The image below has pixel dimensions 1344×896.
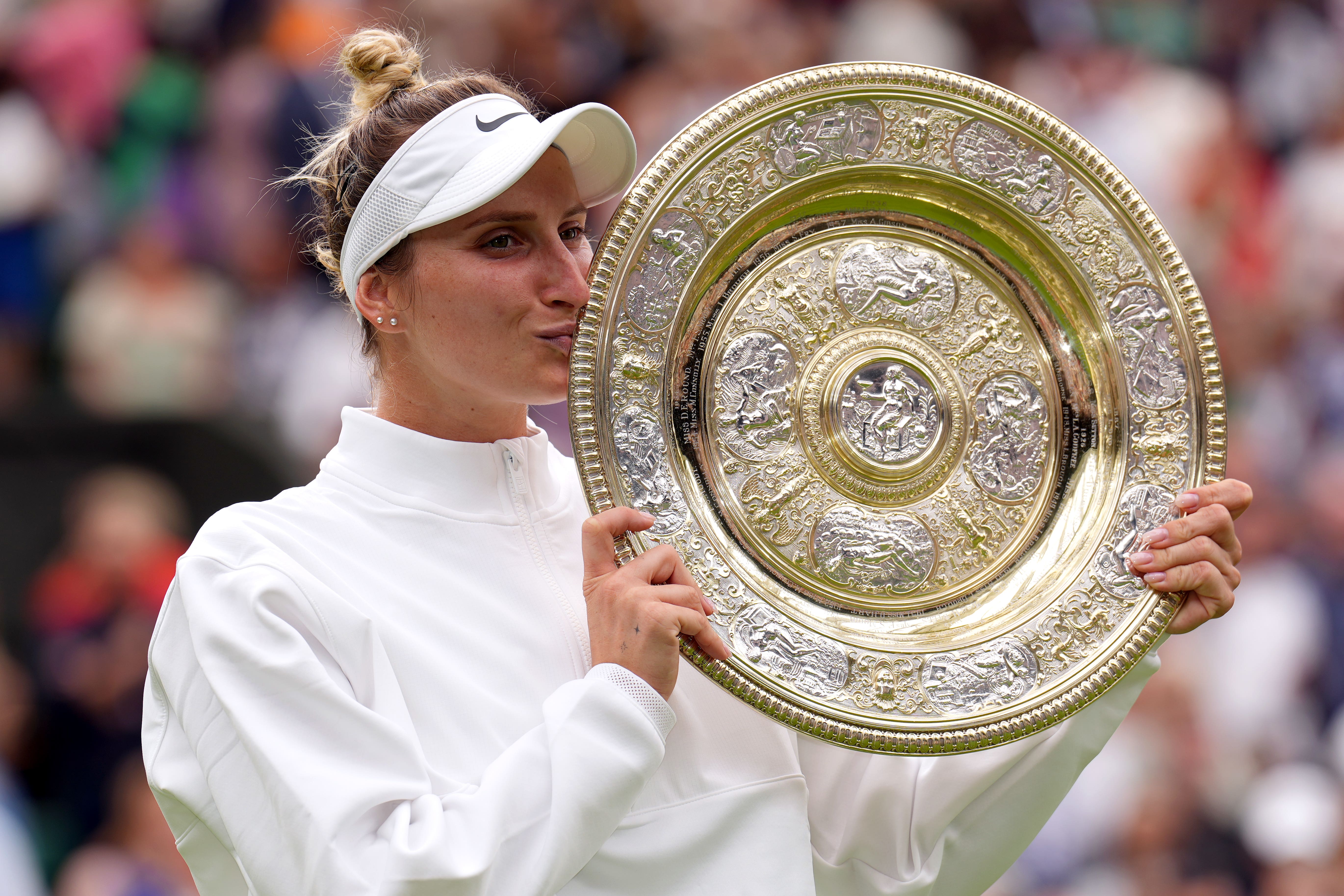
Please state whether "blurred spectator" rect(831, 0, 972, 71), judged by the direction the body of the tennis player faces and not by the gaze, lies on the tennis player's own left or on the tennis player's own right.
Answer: on the tennis player's own left

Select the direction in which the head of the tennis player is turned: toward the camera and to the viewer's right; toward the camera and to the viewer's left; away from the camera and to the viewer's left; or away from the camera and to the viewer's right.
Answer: toward the camera and to the viewer's right

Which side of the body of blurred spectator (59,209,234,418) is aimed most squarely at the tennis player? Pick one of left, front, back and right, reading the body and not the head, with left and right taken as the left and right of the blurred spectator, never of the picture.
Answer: front

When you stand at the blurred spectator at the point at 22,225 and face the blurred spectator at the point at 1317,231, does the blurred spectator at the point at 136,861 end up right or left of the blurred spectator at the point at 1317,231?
right

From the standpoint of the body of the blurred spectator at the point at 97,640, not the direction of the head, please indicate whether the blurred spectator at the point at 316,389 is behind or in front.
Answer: behind

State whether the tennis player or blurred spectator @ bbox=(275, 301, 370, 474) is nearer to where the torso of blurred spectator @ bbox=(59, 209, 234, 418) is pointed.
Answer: the tennis player

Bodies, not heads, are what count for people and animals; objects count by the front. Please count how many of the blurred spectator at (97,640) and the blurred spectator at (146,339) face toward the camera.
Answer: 2

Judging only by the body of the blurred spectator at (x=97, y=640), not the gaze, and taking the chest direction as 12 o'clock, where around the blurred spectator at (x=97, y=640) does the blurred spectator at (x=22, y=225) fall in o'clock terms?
the blurred spectator at (x=22, y=225) is roughly at 5 o'clock from the blurred spectator at (x=97, y=640).

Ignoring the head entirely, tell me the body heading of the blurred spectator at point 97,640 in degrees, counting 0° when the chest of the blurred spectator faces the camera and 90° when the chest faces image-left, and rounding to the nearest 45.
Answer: approximately 0°
